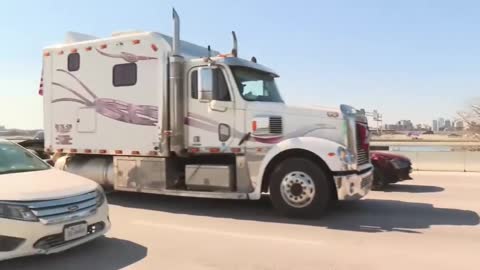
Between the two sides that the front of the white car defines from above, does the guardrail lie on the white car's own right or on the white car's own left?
on the white car's own left
